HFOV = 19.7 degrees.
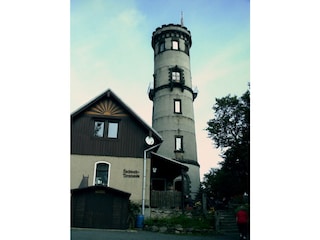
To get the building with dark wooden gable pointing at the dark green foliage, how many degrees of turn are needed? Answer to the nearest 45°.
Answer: approximately 45° to its left

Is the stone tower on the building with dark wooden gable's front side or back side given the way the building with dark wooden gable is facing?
on the back side

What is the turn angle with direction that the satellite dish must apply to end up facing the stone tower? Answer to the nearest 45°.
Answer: approximately 180°

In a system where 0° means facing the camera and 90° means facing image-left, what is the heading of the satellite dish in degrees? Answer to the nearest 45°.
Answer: approximately 0°
